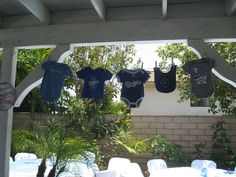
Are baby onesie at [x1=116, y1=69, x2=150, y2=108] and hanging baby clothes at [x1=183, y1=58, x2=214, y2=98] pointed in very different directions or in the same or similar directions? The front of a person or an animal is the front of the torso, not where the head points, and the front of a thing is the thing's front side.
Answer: same or similar directions

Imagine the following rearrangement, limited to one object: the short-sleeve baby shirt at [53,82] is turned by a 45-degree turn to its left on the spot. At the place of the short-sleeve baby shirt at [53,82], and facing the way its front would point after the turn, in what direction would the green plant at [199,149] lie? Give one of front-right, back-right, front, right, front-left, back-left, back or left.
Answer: left

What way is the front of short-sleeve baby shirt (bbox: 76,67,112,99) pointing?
toward the camera

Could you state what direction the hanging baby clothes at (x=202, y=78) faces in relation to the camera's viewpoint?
facing the viewer

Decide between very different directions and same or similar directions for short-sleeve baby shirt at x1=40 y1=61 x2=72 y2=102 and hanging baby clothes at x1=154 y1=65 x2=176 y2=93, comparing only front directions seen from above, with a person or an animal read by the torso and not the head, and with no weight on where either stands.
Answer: same or similar directions

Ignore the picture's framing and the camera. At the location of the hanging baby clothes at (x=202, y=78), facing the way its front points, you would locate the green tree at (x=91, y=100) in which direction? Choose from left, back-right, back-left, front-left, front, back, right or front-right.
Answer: back-right

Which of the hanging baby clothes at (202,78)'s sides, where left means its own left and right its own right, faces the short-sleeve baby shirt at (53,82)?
right

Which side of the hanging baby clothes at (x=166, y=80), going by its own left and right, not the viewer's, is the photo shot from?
front

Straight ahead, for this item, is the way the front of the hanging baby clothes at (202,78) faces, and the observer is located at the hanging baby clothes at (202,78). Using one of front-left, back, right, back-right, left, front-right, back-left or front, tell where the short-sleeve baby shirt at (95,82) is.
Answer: right

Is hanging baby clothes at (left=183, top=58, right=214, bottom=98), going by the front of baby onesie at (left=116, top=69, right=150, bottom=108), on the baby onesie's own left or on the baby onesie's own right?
on the baby onesie's own left

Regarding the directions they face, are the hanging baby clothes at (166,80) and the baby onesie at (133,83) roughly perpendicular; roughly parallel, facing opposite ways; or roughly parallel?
roughly parallel
